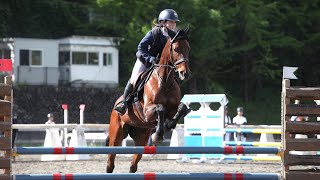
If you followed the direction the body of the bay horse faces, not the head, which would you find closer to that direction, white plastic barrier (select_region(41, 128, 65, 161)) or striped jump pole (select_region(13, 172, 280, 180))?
the striped jump pole

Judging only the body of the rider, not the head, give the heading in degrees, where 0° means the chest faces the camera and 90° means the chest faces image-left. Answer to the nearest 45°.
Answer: approximately 315°

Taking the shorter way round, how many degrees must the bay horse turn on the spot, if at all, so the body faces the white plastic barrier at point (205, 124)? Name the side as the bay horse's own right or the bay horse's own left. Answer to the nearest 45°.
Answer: approximately 135° to the bay horse's own left

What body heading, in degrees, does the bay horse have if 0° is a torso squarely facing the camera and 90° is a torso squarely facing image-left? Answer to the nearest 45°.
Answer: approximately 315°

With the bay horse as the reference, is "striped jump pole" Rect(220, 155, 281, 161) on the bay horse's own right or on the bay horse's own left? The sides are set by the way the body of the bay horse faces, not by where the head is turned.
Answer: on the bay horse's own left

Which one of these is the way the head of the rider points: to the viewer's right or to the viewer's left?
to the viewer's right
